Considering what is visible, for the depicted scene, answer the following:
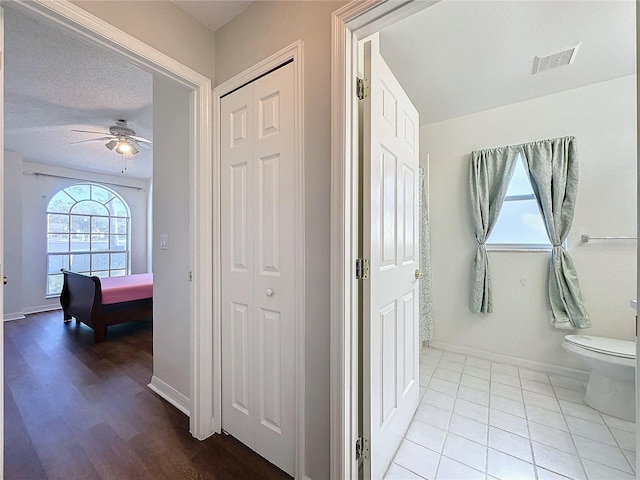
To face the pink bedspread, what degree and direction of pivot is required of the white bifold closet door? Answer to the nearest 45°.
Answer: approximately 90° to its right

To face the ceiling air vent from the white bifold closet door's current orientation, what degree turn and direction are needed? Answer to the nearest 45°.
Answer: approximately 135° to its left

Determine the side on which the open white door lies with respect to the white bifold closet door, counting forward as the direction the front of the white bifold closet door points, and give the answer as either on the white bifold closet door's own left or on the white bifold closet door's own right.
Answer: on the white bifold closet door's own left

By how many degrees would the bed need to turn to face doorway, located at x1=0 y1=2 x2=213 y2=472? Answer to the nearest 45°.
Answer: approximately 45° to its left

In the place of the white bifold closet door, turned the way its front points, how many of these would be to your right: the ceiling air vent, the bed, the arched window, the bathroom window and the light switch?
3

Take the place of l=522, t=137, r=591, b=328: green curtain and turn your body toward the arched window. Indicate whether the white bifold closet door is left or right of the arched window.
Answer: left

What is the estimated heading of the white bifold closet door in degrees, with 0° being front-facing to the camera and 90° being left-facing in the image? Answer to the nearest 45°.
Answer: approximately 45°

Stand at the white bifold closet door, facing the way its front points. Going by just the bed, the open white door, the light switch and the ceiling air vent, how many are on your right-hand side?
2

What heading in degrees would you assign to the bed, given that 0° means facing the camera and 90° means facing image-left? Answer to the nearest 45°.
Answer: approximately 45°

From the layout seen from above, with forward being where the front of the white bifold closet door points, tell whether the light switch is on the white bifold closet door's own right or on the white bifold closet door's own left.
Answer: on the white bifold closet door's own right

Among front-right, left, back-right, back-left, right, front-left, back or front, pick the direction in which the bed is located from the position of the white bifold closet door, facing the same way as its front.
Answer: right

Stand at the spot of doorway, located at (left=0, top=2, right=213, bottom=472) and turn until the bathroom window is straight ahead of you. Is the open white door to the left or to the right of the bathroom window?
right

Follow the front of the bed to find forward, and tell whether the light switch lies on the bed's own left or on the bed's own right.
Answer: on the bed's own left

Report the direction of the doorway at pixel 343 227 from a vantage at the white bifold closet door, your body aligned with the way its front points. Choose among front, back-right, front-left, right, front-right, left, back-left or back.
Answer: left

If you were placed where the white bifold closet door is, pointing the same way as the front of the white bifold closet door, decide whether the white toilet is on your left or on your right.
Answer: on your left
